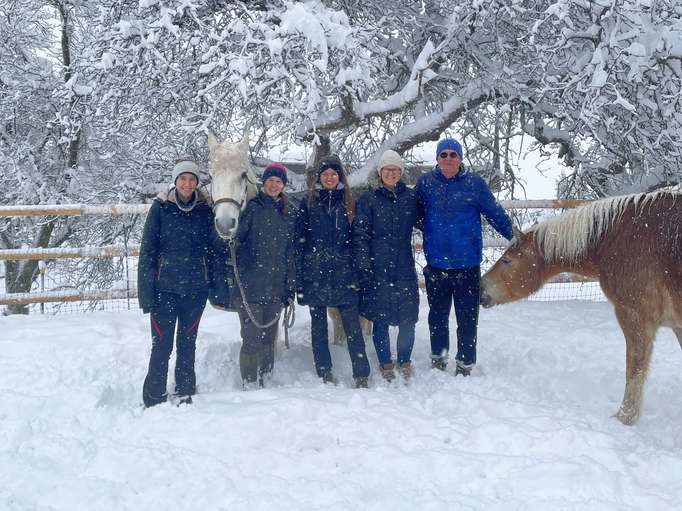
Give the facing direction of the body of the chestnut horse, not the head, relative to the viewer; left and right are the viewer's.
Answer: facing to the left of the viewer

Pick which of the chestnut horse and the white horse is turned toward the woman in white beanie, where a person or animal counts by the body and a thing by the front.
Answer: the chestnut horse

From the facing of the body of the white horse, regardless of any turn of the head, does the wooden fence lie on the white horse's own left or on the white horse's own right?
on the white horse's own right

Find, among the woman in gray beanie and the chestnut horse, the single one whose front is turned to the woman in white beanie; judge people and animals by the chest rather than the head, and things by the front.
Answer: the chestnut horse

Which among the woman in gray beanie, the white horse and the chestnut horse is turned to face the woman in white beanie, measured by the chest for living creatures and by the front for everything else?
the chestnut horse
